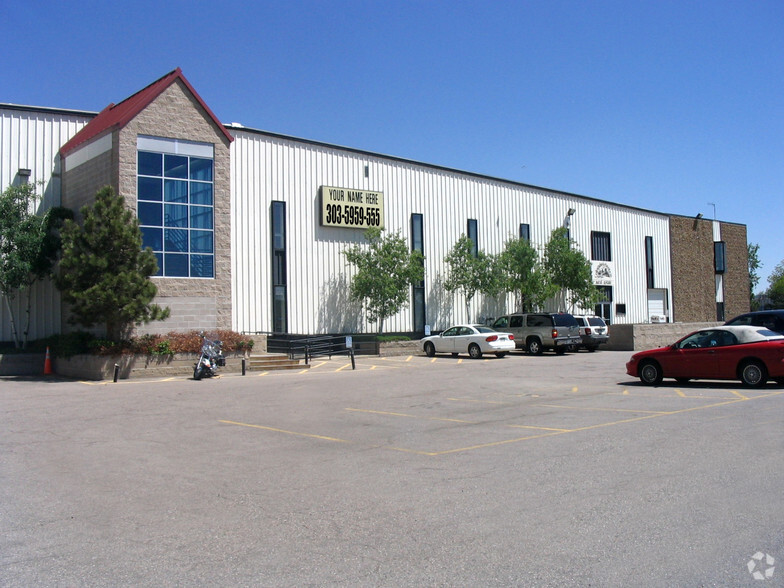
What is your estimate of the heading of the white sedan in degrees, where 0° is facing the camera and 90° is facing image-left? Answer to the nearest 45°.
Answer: approximately 135°

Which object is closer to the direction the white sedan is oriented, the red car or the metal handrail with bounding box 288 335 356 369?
the metal handrail

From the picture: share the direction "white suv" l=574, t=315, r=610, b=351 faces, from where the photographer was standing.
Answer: facing away from the viewer and to the left of the viewer

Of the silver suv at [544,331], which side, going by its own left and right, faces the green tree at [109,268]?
left

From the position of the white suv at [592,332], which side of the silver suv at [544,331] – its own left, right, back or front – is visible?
right

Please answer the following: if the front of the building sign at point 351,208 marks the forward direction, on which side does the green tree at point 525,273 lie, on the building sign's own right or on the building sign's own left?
on the building sign's own left

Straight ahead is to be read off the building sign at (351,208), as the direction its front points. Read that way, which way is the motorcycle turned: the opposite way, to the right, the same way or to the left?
to the right

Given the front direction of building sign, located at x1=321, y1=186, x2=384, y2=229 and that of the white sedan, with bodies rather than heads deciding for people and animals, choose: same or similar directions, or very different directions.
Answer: very different directions
